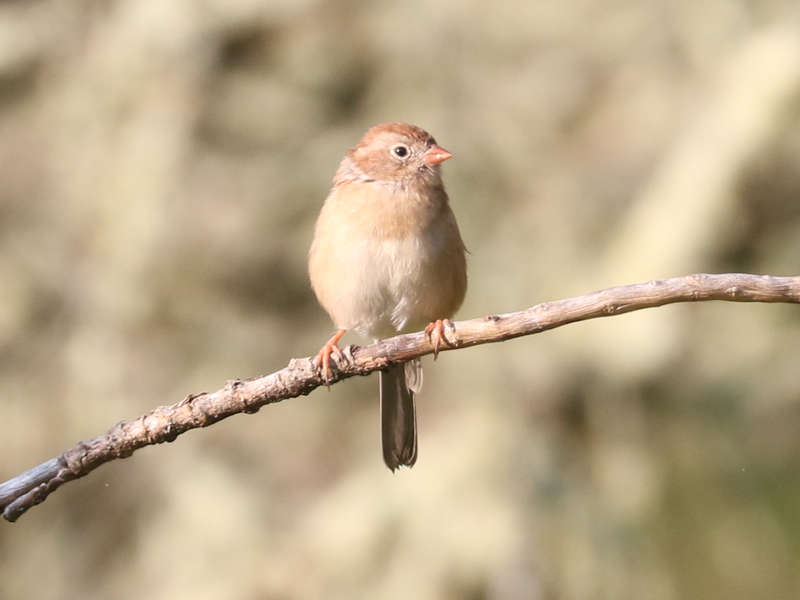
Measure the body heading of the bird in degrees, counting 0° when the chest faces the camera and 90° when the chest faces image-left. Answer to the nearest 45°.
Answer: approximately 0°
